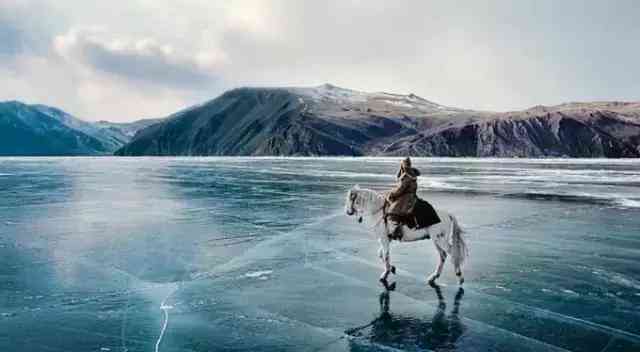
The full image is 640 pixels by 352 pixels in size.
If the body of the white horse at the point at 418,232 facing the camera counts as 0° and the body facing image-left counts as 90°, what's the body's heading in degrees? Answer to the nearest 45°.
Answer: approximately 90°
